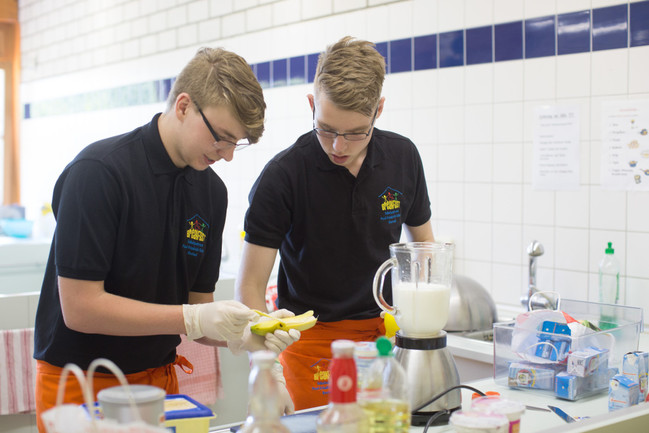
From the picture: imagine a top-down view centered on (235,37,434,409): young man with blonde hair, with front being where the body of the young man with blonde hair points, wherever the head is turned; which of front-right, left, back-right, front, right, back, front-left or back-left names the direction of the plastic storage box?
left

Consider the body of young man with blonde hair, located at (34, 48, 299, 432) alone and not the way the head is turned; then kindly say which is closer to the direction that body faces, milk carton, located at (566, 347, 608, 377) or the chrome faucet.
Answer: the milk carton

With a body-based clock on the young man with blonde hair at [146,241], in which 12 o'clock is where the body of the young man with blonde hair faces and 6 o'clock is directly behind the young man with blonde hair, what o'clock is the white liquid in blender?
The white liquid in blender is roughly at 11 o'clock from the young man with blonde hair.

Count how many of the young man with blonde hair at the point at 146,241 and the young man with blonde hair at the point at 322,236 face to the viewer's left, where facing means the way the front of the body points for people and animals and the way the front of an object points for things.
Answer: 0

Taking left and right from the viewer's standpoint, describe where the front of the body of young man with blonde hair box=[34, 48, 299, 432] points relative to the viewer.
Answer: facing the viewer and to the right of the viewer

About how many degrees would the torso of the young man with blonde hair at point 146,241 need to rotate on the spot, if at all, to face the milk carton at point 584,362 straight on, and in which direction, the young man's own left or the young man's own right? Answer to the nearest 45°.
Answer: approximately 45° to the young man's own left

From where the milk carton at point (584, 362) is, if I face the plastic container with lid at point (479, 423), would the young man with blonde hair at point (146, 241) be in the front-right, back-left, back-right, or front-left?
front-right

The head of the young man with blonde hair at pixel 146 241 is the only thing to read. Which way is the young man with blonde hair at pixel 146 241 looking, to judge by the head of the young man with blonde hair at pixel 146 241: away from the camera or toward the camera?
toward the camera

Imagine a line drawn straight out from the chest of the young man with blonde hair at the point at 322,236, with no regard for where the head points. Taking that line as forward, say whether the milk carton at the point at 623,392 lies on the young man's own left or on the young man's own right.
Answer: on the young man's own left

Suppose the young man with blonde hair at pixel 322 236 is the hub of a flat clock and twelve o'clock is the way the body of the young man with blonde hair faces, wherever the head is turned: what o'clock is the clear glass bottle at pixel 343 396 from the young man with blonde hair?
The clear glass bottle is roughly at 12 o'clock from the young man with blonde hair.

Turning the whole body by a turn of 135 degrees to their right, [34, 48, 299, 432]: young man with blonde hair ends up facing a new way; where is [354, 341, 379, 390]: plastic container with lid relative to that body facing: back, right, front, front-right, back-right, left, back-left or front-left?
back-left

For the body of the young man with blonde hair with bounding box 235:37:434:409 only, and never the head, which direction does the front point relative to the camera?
toward the camera

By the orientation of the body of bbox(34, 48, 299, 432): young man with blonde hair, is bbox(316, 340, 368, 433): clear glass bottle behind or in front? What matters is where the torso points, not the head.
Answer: in front

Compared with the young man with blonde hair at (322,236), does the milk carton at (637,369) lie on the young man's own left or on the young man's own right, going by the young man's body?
on the young man's own left
